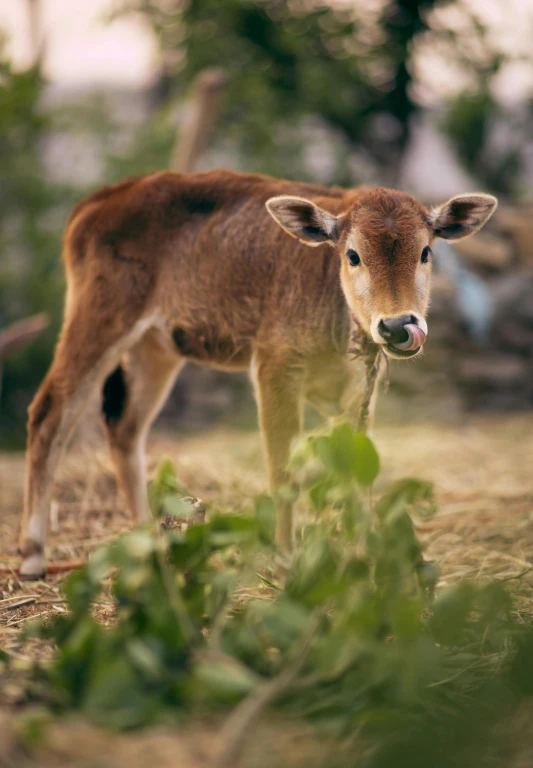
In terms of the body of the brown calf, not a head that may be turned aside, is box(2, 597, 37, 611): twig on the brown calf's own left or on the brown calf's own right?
on the brown calf's own right

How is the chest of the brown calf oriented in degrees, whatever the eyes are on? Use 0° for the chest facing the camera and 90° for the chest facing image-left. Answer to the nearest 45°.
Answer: approximately 270°

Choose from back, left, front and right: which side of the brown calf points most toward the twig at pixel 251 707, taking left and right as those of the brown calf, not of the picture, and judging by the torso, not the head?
right
